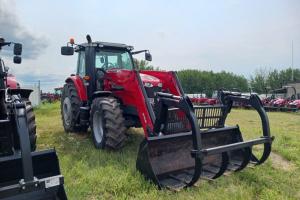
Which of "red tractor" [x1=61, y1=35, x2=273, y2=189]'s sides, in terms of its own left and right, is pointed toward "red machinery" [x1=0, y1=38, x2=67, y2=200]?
right

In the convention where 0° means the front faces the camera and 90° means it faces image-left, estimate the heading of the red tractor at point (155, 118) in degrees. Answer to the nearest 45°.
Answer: approximately 315°
